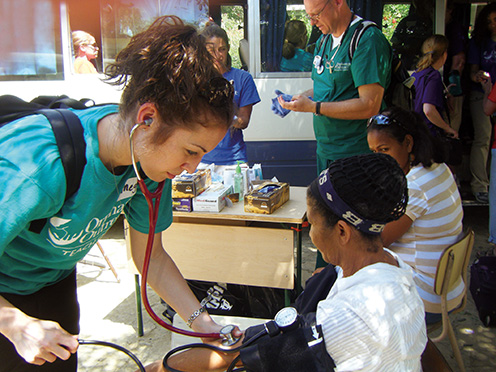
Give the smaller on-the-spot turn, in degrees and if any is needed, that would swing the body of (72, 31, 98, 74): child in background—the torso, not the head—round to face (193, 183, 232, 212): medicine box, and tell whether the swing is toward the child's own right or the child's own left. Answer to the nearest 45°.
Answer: approximately 90° to the child's own right

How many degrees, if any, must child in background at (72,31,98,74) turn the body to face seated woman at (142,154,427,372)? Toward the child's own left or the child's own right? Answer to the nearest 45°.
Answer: approximately 90° to the child's own right

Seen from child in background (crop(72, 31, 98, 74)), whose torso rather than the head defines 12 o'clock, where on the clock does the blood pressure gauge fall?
The blood pressure gauge is roughly at 3 o'clock from the child in background.

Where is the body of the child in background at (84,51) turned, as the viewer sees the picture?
to the viewer's right

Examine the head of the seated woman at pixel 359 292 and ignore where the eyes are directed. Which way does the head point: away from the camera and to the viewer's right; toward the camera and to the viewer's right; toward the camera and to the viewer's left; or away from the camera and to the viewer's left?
away from the camera and to the viewer's left
